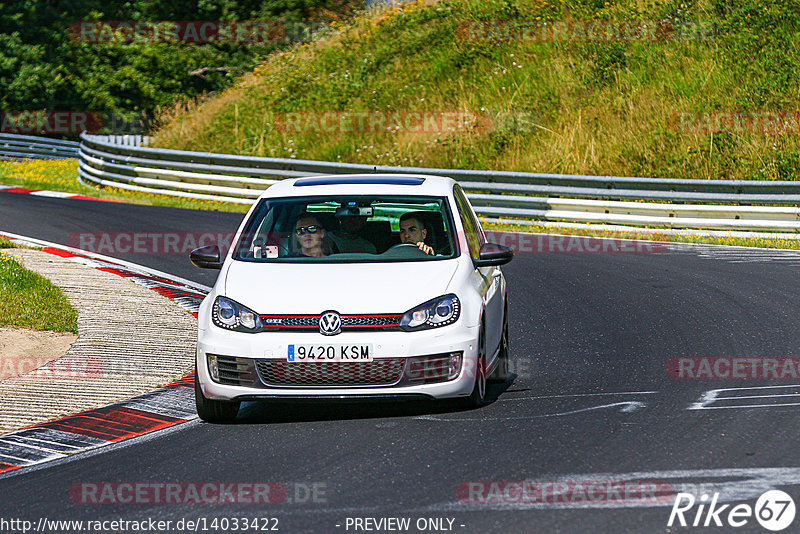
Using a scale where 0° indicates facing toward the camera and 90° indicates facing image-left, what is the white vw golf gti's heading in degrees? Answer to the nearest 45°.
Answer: approximately 0°

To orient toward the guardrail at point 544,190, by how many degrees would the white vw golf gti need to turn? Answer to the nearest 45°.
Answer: approximately 180°

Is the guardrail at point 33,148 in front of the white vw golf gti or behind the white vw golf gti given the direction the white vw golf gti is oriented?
behind
